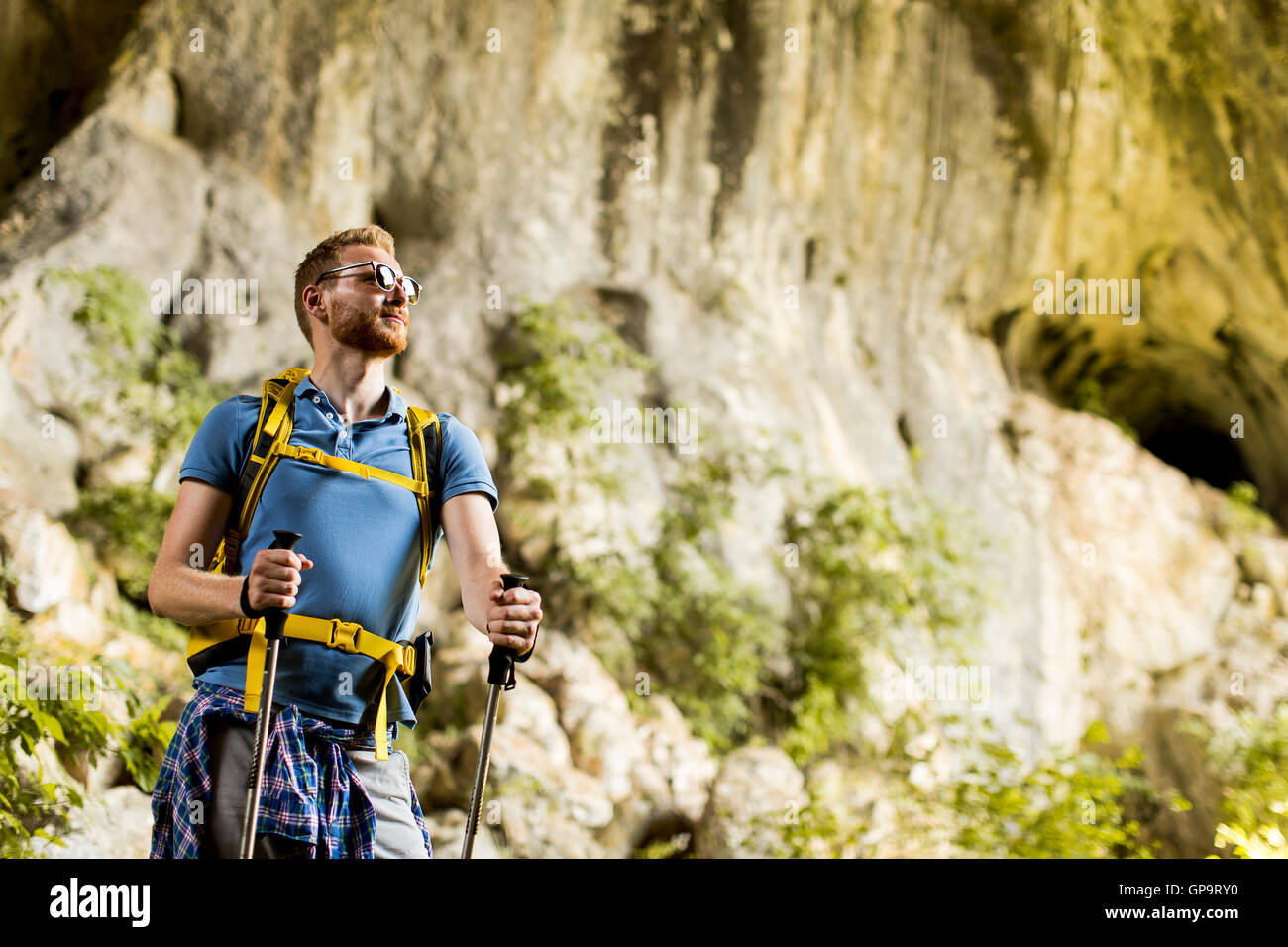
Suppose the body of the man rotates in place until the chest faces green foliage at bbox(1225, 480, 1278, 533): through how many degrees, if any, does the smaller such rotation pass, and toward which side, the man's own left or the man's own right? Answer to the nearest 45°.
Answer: approximately 90° to the man's own left

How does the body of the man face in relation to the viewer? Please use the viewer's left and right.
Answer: facing the viewer and to the right of the viewer
